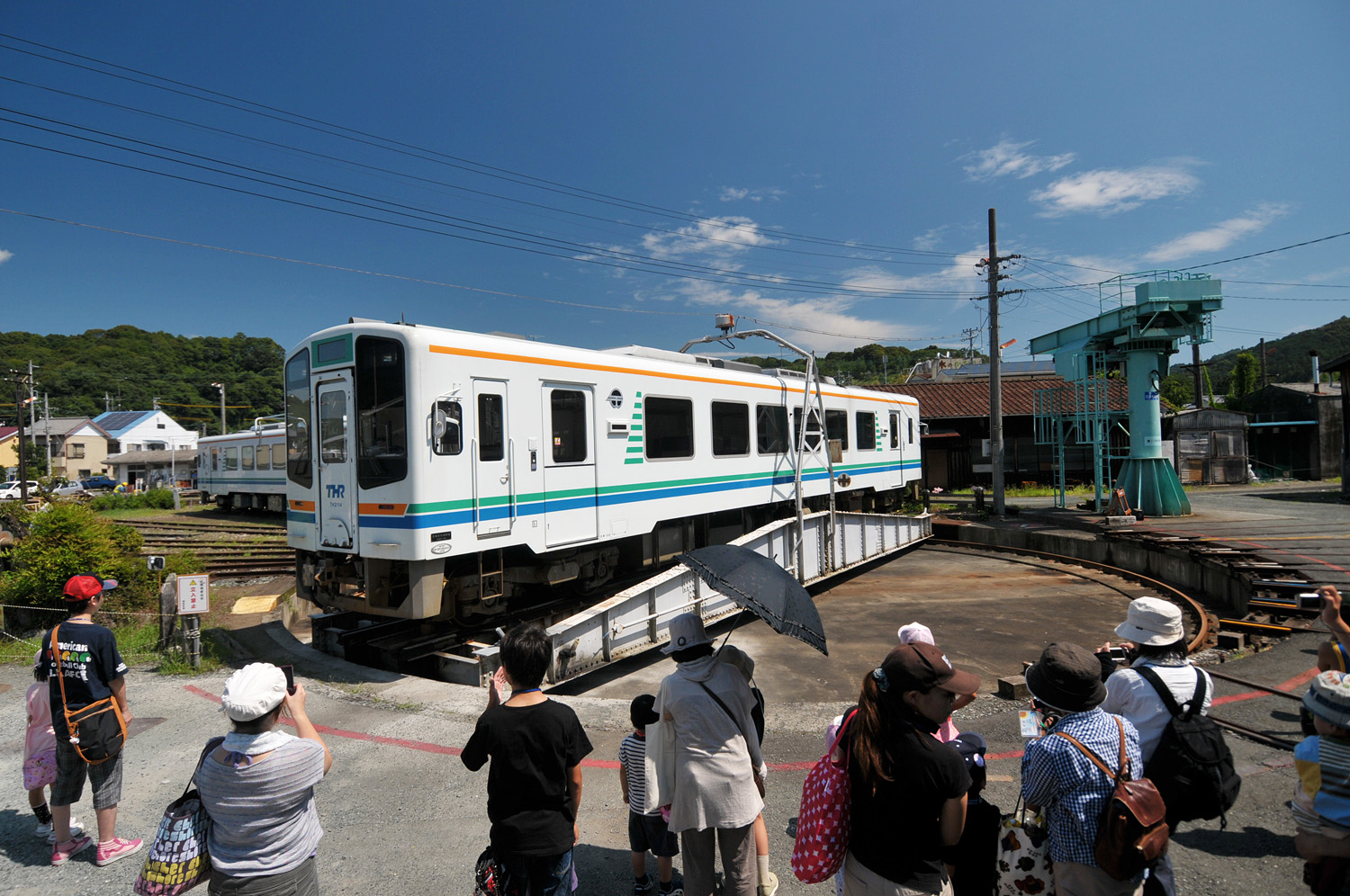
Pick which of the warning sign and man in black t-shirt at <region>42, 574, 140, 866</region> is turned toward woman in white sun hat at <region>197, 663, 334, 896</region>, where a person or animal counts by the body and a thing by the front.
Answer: the warning sign

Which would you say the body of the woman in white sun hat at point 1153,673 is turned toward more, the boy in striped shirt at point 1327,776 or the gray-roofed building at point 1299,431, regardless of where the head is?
the gray-roofed building

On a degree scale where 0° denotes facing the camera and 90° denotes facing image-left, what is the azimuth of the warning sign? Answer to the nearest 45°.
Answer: approximately 0°

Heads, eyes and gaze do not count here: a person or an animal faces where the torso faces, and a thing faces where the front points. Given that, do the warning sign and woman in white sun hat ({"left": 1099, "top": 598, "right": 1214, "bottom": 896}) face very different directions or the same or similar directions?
very different directions

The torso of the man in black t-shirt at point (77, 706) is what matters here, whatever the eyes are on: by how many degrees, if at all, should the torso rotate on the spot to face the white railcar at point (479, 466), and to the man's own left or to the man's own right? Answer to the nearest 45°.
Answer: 0° — they already face it

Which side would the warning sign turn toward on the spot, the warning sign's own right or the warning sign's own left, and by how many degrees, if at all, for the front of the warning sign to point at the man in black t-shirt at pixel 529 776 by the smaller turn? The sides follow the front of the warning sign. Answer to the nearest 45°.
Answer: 0° — it already faces them

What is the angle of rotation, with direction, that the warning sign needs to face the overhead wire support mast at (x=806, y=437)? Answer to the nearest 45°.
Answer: approximately 90° to its left

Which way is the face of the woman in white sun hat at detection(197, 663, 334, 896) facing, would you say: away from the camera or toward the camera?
away from the camera

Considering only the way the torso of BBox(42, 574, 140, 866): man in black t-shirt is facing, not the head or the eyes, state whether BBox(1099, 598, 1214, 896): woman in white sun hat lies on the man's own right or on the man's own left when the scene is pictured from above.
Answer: on the man's own right

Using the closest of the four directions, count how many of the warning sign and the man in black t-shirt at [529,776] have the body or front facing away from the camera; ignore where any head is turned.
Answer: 1

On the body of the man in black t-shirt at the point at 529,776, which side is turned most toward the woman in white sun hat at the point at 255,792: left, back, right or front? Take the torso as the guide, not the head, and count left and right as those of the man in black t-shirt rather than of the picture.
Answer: left

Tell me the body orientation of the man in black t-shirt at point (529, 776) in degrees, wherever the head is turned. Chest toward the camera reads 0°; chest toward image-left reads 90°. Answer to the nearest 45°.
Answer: approximately 180°

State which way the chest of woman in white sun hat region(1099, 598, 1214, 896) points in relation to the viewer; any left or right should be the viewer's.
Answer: facing away from the viewer and to the left of the viewer
